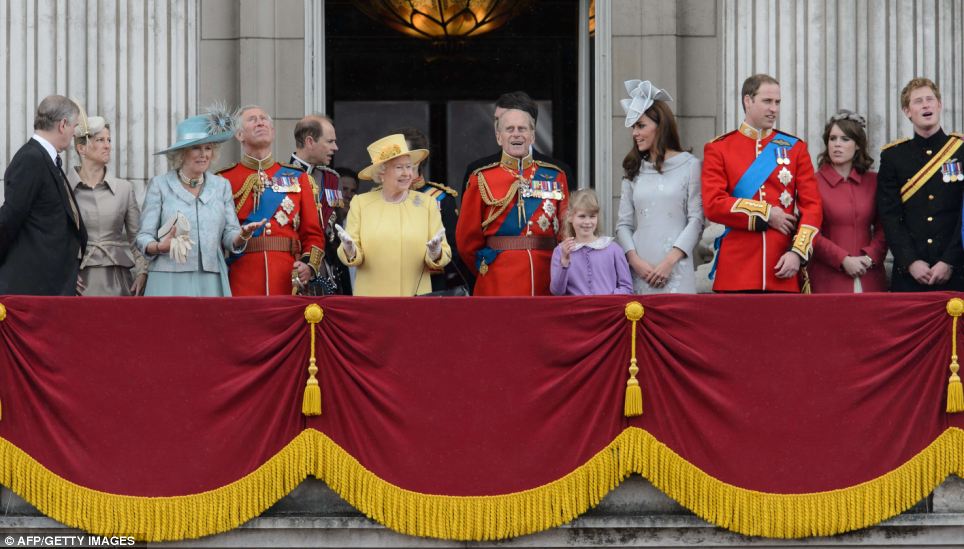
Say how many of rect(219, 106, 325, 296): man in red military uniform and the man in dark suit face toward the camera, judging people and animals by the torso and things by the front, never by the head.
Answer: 1

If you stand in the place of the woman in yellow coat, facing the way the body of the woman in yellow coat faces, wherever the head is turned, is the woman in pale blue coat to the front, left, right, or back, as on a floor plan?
right

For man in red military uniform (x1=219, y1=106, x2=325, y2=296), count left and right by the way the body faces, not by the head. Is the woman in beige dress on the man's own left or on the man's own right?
on the man's own right

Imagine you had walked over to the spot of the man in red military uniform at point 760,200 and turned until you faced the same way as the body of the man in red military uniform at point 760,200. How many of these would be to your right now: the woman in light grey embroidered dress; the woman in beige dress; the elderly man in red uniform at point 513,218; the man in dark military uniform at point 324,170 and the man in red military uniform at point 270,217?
5

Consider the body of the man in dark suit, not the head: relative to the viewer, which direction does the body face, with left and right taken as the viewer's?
facing to the right of the viewer

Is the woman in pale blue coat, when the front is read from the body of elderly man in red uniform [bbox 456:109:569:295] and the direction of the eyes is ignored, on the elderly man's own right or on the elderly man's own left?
on the elderly man's own right

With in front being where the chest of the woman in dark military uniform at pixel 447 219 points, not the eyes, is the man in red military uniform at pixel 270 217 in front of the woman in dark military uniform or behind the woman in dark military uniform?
in front

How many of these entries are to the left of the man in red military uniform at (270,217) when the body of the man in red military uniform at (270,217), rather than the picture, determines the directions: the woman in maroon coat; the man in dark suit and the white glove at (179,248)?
1

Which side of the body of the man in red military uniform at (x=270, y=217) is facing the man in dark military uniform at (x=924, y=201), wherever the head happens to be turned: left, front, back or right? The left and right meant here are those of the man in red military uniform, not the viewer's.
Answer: left

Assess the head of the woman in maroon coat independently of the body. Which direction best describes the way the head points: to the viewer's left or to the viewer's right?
to the viewer's left

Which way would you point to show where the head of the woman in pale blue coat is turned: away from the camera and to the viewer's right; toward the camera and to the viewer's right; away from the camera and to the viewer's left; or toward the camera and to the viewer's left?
toward the camera and to the viewer's right
